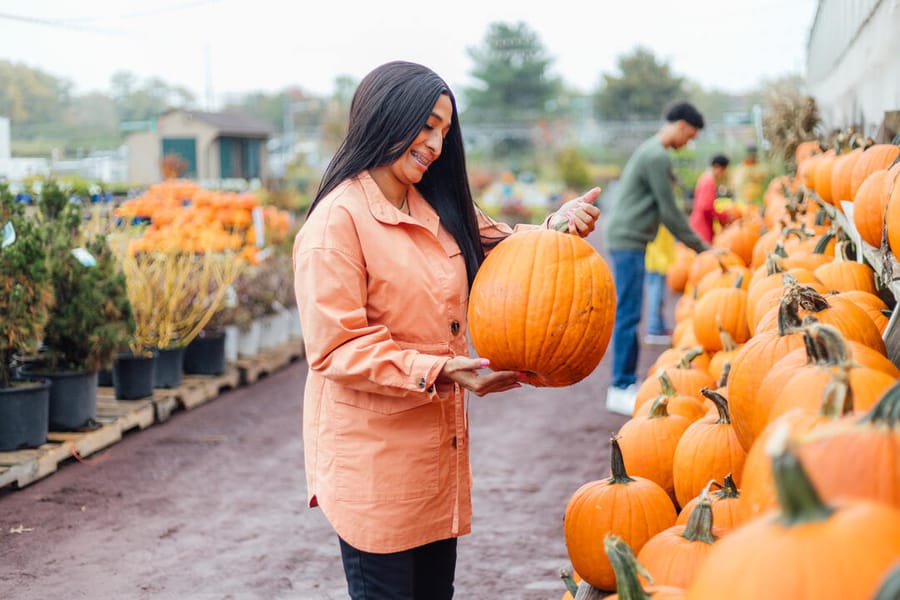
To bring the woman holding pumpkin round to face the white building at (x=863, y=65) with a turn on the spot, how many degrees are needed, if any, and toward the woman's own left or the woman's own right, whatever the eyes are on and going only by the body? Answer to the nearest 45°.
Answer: approximately 90° to the woman's own left

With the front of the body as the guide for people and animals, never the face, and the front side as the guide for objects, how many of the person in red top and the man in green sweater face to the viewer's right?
2

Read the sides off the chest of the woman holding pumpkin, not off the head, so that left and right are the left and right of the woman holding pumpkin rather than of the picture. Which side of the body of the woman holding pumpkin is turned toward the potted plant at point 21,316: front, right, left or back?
back

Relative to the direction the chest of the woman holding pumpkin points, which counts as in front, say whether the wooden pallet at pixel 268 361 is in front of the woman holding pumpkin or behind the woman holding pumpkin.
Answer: behind

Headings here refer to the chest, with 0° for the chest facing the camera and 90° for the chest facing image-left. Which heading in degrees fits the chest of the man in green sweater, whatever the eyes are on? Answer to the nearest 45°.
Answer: approximately 270°

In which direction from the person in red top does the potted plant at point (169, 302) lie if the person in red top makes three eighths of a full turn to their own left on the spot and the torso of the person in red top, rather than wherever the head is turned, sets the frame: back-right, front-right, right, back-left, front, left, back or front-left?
left

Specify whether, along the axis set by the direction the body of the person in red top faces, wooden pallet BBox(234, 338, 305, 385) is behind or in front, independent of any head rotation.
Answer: behind

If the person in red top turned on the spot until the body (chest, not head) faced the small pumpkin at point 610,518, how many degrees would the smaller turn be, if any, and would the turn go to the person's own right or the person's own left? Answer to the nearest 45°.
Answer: approximately 90° to the person's own right

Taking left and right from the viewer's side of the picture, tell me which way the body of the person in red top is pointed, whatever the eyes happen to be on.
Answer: facing to the right of the viewer

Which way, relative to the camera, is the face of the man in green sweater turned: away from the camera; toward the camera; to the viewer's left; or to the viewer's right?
to the viewer's right

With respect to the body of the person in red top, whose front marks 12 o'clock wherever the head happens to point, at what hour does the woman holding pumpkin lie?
The woman holding pumpkin is roughly at 3 o'clock from the person in red top.

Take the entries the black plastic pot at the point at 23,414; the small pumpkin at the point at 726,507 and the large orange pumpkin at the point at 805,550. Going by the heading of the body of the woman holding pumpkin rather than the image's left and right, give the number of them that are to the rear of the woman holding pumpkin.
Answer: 1

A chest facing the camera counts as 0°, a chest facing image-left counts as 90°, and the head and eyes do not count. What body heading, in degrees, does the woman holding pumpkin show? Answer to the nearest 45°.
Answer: approximately 315°
